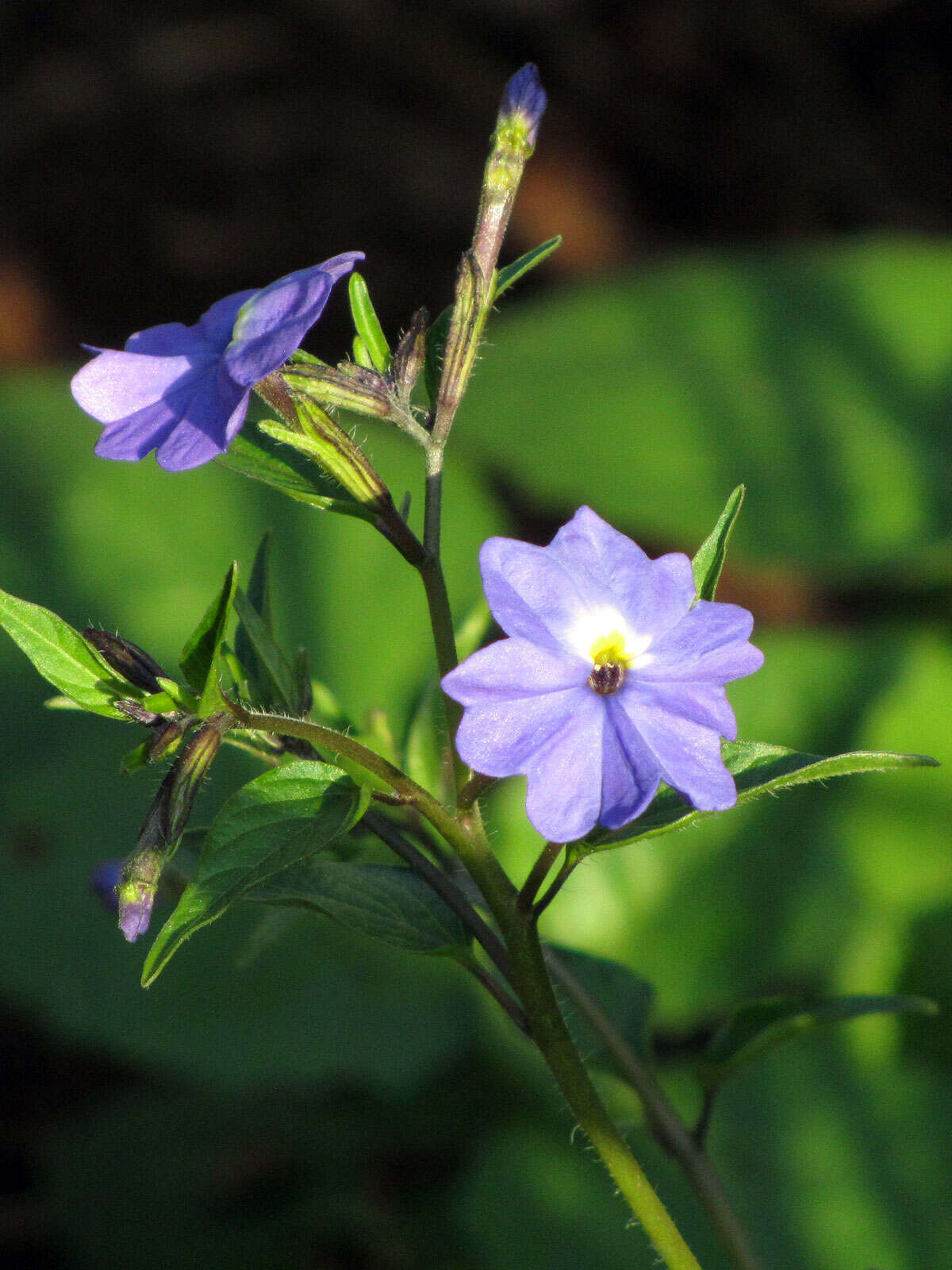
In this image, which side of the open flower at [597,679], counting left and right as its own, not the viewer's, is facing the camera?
front
